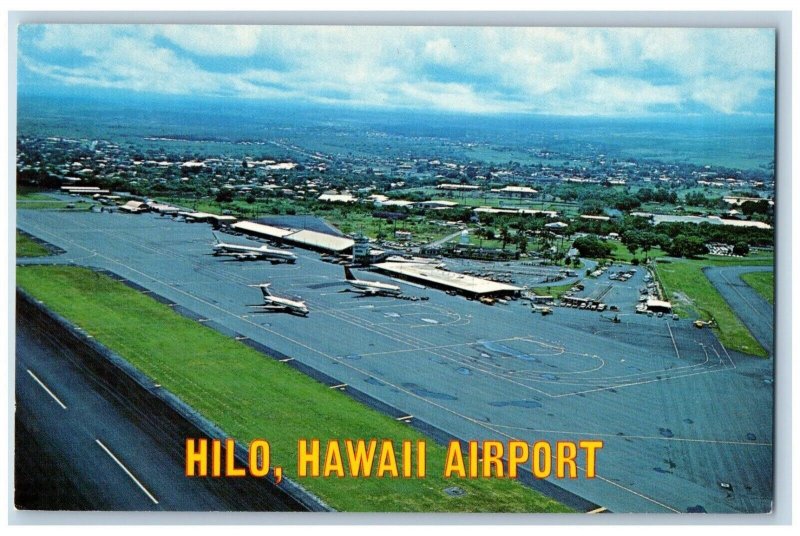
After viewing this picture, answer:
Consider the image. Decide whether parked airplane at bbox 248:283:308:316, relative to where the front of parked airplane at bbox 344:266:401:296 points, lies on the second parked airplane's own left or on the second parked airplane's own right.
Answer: on the second parked airplane's own right

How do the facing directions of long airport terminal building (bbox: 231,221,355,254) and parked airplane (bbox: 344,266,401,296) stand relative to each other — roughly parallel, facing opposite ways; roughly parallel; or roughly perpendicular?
roughly perpendicular

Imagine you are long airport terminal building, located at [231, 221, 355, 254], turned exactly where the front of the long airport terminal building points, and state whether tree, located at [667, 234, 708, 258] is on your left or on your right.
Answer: on your left

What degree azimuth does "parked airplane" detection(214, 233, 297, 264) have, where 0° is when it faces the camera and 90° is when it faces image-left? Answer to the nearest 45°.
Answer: approximately 315°

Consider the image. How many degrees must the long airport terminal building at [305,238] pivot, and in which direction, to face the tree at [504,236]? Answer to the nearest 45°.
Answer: approximately 135° to its left

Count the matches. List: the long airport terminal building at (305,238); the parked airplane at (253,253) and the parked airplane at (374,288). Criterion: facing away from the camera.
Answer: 0

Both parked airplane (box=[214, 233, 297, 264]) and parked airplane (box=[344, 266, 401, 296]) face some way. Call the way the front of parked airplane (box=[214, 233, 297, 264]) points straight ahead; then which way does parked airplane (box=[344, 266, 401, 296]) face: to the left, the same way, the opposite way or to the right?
the same way

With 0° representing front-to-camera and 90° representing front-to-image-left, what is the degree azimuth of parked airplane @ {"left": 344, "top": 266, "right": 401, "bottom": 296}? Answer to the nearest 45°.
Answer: approximately 315°

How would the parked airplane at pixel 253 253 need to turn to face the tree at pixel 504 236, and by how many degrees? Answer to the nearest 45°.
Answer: approximately 45° to its left

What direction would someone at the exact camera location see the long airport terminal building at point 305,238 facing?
facing the viewer and to the left of the viewer

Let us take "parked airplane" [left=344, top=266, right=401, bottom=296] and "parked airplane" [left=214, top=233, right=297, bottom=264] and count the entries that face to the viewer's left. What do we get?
0

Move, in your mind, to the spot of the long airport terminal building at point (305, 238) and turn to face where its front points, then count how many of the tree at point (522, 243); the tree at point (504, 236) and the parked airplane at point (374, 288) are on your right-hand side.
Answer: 0

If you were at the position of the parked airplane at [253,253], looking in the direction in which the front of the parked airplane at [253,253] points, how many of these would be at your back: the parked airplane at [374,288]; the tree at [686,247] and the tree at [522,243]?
0
